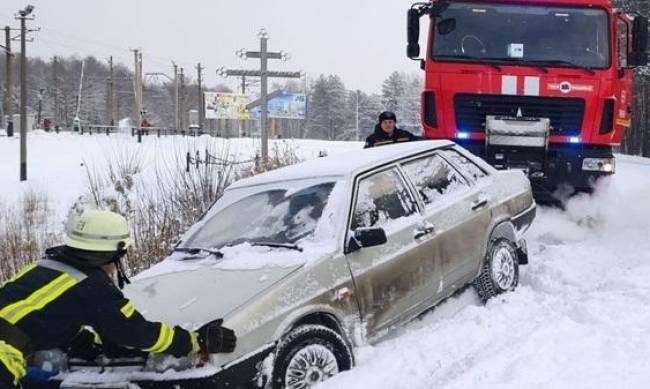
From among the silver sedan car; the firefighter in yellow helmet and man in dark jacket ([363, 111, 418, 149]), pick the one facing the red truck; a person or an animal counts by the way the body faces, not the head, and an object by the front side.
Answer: the firefighter in yellow helmet

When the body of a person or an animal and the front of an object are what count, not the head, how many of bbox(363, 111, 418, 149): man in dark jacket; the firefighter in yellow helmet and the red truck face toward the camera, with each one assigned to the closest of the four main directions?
2

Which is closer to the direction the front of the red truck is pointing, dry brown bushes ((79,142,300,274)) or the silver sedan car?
the silver sedan car

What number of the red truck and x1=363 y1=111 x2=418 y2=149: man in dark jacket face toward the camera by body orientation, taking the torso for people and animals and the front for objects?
2

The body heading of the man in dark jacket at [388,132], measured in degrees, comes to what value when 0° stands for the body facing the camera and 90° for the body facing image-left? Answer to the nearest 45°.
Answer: approximately 0°

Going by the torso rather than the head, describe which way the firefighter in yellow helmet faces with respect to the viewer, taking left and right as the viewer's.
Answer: facing away from the viewer and to the right of the viewer

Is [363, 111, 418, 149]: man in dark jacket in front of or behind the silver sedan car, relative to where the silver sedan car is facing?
behind

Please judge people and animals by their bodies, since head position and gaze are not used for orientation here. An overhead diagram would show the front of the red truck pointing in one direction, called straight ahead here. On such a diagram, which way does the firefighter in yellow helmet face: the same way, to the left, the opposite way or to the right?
the opposite way

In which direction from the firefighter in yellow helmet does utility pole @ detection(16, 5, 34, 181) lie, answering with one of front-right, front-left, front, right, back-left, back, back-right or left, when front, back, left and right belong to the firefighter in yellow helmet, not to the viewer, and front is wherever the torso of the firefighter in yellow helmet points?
front-left

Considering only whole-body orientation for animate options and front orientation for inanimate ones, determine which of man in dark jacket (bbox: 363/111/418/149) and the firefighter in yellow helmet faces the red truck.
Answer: the firefighter in yellow helmet

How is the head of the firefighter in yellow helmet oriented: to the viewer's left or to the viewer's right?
to the viewer's right

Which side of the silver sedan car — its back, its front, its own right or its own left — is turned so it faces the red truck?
back

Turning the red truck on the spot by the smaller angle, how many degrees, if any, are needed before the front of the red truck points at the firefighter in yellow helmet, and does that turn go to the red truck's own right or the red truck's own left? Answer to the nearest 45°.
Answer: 0° — it already faces them

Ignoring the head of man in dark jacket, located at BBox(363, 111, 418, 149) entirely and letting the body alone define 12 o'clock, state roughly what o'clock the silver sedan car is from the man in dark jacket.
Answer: The silver sedan car is roughly at 12 o'clock from the man in dark jacket.
